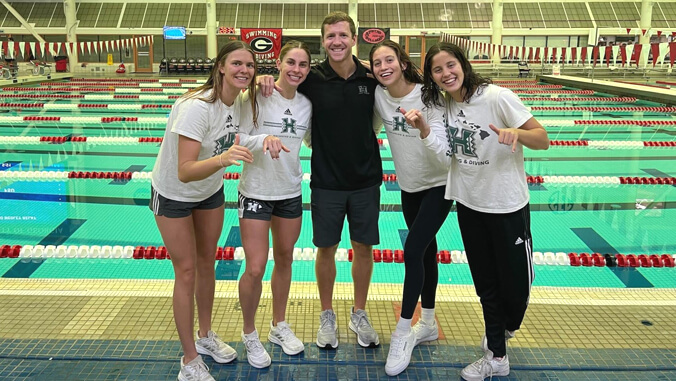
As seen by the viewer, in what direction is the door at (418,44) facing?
toward the camera

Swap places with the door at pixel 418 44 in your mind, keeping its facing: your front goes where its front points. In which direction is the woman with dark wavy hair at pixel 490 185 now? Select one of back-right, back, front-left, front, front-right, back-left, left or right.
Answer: front

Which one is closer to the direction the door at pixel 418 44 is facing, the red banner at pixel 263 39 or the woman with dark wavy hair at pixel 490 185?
the woman with dark wavy hair

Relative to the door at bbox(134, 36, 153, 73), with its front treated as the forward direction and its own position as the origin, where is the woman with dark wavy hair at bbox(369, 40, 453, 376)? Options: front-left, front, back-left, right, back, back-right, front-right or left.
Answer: front

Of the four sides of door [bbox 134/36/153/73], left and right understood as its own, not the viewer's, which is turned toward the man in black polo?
front

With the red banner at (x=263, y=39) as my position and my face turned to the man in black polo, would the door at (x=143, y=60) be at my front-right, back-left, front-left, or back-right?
back-right

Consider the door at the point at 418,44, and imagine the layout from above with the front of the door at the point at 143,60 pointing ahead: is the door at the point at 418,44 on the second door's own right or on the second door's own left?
on the second door's own left

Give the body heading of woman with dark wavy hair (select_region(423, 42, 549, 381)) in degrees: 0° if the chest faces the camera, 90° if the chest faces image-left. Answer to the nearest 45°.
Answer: approximately 45°

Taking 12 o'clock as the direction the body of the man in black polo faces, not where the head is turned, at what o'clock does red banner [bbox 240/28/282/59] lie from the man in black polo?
The red banner is roughly at 6 o'clock from the man in black polo.

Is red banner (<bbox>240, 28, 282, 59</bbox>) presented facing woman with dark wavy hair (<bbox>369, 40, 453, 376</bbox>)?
yes

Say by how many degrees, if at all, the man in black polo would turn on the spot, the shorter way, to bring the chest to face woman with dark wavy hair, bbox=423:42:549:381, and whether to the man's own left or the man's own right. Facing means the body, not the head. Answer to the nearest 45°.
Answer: approximately 45° to the man's own left

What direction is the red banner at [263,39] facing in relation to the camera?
toward the camera

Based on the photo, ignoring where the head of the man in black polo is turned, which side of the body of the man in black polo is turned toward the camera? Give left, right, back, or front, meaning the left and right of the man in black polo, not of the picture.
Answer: front

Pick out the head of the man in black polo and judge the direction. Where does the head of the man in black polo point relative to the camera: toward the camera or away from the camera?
toward the camera

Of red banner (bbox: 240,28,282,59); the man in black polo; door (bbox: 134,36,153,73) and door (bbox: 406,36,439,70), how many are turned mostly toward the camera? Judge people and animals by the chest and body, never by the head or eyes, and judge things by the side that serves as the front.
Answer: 4

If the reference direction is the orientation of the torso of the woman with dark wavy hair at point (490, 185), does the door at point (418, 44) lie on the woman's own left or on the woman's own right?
on the woman's own right

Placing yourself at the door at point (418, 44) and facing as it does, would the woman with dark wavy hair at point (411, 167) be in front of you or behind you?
in front
